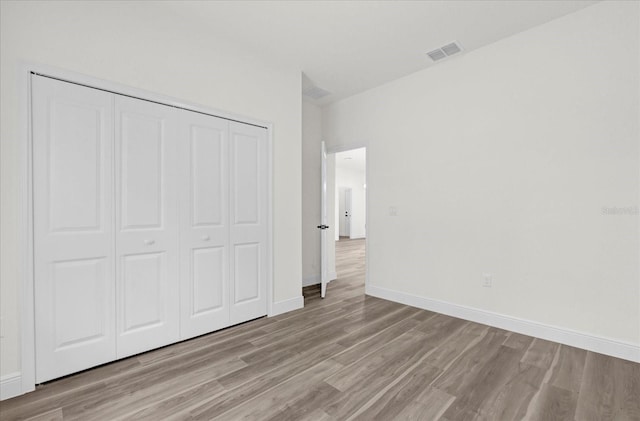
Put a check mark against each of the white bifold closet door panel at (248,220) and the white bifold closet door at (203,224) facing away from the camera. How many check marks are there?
0

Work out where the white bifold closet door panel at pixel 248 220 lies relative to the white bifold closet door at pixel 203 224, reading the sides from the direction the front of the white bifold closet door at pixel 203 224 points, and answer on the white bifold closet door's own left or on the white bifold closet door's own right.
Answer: on the white bifold closet door's own left

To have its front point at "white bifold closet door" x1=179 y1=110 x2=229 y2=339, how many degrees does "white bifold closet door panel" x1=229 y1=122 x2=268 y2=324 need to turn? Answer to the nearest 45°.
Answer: approximately 90° to its right

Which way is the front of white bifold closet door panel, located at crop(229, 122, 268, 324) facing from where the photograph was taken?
facing the viewer and to the right of the viewer

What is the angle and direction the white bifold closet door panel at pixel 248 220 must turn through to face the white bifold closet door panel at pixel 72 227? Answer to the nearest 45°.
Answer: approximately 90° to its right
